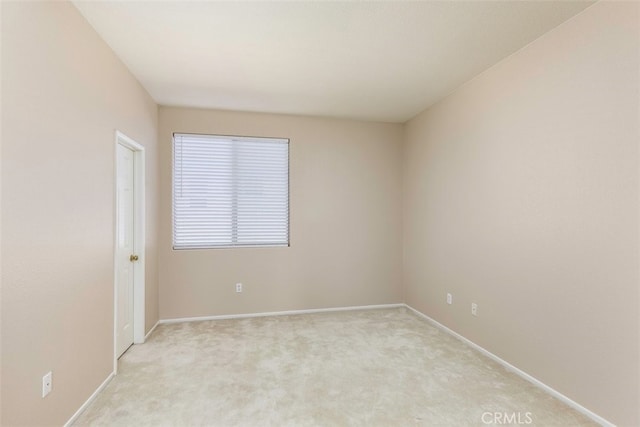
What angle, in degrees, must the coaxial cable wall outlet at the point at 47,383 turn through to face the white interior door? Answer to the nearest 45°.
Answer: approximately 90° to its left

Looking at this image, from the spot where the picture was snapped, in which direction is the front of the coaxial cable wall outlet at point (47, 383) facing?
facing the viewer and to the right of the viewer
